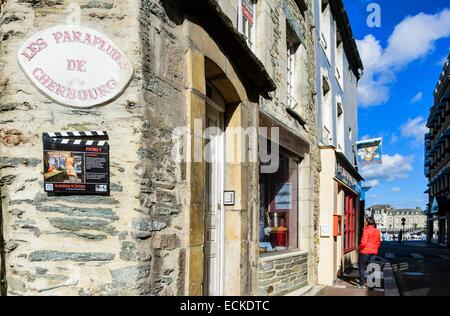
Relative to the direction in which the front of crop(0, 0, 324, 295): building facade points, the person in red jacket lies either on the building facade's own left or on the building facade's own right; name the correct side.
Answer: on the building facade's own left

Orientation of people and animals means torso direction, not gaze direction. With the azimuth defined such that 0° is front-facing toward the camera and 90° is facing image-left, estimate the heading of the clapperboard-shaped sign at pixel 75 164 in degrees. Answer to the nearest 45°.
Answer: approximately 0°

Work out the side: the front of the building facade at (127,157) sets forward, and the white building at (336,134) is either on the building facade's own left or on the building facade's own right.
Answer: on the building facade's own left

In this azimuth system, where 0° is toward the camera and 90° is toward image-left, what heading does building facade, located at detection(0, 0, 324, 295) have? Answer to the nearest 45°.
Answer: approximately 315°
